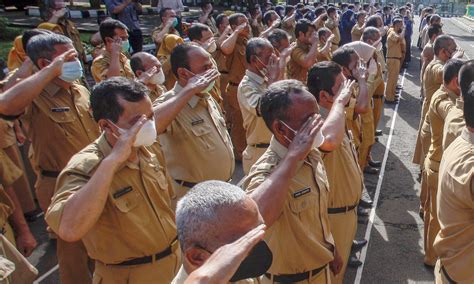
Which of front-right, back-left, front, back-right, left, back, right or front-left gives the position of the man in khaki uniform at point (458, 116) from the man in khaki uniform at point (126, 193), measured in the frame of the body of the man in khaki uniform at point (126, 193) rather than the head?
front-left

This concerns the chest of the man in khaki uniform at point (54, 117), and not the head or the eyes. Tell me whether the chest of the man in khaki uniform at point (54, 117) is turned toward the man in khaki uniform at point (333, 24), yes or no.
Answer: no

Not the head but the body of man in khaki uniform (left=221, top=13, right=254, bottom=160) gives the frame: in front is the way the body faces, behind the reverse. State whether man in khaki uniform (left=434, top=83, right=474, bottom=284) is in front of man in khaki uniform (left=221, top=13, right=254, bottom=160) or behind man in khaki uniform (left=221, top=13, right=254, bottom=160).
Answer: in front

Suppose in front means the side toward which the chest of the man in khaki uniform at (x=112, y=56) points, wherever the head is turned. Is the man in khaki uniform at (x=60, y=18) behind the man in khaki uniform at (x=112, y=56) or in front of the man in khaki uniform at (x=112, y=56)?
behind

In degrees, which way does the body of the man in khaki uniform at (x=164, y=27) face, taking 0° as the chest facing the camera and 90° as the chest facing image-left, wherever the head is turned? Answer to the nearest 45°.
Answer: approximately 315°

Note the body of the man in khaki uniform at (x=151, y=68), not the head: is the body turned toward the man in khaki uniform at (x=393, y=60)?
no

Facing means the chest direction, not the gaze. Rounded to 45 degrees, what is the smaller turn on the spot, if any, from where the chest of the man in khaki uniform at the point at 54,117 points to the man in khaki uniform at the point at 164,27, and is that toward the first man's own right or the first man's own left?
approximately 90° to the first man's own left

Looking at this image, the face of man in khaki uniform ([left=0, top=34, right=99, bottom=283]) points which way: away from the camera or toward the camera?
toward the camera

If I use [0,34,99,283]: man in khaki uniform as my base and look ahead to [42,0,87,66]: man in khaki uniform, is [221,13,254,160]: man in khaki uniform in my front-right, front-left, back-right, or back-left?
front-right

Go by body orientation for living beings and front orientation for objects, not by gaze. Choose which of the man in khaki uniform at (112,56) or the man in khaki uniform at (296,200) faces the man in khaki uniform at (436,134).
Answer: the man in khaki uniform at (112,56)

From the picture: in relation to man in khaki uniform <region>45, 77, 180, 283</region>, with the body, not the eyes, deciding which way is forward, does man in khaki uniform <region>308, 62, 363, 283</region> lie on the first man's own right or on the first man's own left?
on the first man's own left

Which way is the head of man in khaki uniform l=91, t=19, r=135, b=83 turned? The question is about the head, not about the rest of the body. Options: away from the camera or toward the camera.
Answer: toward the camera
